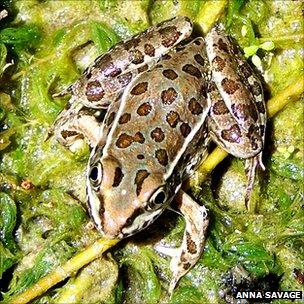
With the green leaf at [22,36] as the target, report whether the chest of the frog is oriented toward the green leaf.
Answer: no

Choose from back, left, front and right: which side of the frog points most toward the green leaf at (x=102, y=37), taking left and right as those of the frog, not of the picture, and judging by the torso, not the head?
right

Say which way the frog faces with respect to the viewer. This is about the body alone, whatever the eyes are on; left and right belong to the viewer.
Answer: facing the viewer and to the left of the viewer
